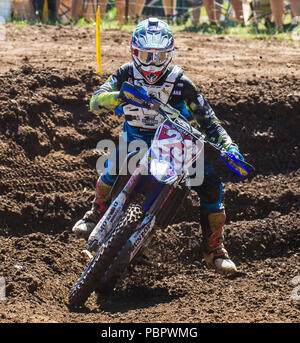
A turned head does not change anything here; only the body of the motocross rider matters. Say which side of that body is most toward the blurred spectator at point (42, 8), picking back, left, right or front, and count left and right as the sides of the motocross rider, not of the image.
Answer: back

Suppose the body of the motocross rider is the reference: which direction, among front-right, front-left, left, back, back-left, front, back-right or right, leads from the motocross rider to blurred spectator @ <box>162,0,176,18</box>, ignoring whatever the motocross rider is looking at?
back

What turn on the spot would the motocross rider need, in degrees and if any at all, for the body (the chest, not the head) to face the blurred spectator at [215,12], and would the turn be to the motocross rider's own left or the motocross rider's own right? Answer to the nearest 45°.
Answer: approximately 180°

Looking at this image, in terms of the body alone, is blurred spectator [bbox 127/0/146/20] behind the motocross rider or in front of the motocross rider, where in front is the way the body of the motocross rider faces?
behind

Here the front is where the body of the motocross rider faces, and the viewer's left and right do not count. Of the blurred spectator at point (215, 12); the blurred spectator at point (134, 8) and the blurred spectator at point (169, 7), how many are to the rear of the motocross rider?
3

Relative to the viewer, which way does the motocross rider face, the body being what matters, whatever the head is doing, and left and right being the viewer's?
facing the viewer
